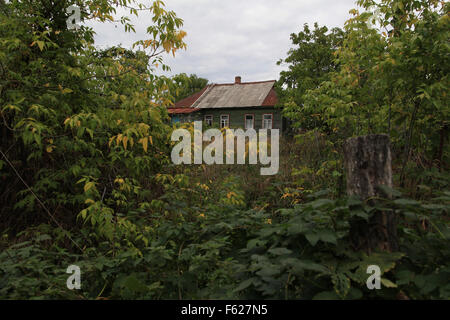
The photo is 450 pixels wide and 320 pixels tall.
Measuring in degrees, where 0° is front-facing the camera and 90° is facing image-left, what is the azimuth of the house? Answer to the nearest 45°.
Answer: approximately 0°

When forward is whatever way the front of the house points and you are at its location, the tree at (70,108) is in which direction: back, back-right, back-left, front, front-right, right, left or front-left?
front

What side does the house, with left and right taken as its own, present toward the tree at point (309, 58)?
left

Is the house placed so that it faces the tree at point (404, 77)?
yes
